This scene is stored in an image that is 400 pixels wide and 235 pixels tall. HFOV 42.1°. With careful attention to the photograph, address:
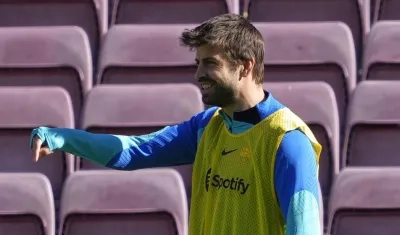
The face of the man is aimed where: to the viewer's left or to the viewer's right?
to the viewer's left

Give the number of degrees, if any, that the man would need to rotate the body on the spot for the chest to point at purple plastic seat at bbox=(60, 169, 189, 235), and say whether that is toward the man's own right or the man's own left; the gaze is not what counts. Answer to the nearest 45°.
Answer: approximately 90° to the man's own right

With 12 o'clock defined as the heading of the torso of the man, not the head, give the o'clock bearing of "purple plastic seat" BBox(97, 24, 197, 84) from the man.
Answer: The purple plastic seat is roughly at 4 o'clock from the man.

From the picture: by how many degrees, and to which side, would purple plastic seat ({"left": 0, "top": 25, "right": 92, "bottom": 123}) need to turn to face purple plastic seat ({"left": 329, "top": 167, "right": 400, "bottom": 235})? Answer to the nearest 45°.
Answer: approximately 45° to its left

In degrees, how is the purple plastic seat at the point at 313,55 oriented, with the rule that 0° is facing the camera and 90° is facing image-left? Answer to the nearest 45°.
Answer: approximately 0°

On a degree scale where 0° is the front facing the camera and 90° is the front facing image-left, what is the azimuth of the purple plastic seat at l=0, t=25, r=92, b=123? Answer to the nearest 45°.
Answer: approximately 0°
